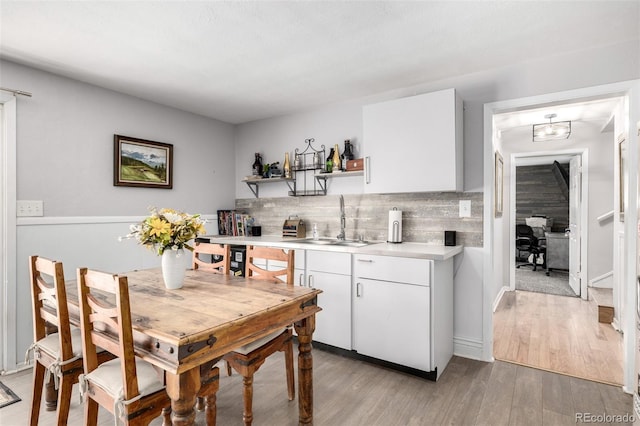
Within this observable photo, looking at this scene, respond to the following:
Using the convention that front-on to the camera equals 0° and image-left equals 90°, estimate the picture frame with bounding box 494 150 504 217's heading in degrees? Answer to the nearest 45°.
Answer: approximately 270°

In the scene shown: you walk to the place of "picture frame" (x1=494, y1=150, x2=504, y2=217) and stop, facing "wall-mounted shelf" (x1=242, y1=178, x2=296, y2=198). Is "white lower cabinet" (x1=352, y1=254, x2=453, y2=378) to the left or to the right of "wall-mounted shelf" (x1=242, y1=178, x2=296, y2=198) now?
left

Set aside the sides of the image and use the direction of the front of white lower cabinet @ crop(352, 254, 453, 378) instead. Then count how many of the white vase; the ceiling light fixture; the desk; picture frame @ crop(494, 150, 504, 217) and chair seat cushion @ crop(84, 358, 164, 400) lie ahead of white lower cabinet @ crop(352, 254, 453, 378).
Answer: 2

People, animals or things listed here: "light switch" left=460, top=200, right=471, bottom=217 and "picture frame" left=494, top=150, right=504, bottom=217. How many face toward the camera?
1

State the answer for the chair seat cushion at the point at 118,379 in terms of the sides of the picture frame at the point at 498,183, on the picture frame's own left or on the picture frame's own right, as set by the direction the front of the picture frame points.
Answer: on the picture frame's own right

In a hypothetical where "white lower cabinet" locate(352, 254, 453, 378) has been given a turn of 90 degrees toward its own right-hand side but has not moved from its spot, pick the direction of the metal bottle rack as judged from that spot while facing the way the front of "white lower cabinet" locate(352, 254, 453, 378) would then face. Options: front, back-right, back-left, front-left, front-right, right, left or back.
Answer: front

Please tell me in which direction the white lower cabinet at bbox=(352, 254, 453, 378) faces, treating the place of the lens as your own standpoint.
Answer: facing the viewer and to the left of the viewer

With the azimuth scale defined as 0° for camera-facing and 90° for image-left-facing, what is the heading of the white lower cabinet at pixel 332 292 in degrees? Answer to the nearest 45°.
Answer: approximately 45°

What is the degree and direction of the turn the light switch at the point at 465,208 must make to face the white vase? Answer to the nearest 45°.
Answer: approximately 45° to its right

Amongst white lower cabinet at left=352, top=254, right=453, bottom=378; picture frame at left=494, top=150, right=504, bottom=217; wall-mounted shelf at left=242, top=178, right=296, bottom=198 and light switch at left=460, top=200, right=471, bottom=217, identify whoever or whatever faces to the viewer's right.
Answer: the picture frame

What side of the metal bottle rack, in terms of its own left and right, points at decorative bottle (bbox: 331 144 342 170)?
left

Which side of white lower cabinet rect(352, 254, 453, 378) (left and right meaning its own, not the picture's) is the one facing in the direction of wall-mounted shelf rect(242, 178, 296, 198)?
right
